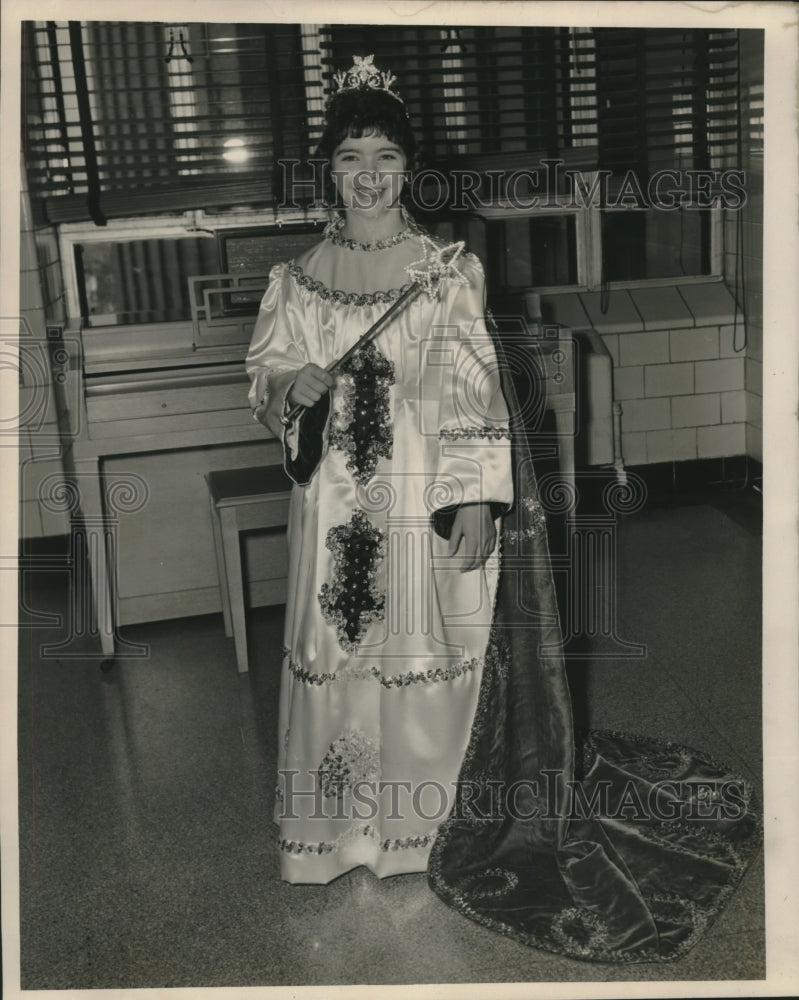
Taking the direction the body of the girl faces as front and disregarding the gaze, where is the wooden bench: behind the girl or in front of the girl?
behind

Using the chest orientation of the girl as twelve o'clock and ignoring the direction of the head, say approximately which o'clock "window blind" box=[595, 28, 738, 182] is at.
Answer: The window blind is roughly at 7 o'clock from the girl.

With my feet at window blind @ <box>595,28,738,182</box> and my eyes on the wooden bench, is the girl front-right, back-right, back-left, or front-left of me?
front-left

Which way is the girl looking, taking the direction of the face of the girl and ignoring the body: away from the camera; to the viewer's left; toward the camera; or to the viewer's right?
toward the camera

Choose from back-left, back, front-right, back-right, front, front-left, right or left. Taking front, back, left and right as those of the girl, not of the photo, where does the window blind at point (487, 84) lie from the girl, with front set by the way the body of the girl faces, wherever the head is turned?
back

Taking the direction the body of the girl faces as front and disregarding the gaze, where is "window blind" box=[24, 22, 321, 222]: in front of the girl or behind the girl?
behind

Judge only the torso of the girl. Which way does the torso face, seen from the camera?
toward the camera
